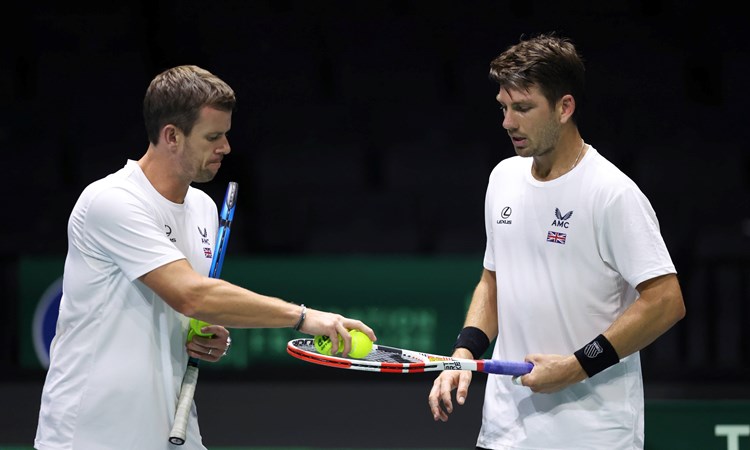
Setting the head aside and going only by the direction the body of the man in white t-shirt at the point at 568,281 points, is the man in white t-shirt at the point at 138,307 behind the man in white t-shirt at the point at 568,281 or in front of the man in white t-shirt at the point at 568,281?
in front

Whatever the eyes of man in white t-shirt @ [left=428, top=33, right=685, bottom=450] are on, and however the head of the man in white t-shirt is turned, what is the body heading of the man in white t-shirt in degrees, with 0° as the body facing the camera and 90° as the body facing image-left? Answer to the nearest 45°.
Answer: approximately 45°

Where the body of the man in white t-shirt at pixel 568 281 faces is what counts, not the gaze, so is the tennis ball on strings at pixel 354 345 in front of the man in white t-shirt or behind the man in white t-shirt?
in front

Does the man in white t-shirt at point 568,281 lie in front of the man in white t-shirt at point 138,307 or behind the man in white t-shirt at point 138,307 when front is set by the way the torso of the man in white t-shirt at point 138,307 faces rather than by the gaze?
in front

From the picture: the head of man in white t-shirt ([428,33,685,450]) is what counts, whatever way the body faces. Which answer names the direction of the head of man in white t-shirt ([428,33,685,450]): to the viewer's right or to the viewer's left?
to the viewer's left

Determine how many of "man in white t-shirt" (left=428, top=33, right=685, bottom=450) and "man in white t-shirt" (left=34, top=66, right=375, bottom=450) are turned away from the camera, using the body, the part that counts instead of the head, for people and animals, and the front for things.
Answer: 0

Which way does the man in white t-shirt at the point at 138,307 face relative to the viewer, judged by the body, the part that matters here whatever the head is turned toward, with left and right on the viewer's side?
facing the viewer and to the right of the viewer

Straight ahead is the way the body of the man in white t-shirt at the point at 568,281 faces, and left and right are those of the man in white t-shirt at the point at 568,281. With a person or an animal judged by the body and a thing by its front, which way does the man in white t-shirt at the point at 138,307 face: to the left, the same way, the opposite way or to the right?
to the left
